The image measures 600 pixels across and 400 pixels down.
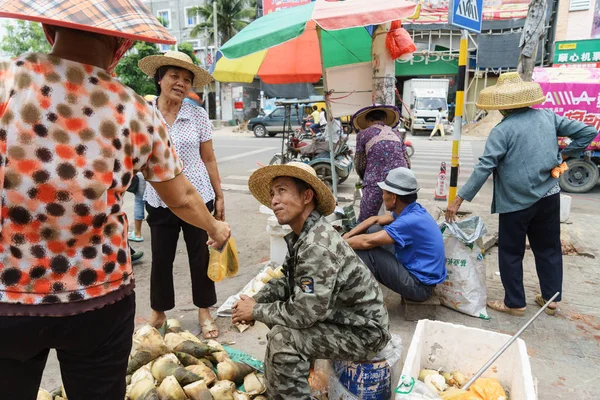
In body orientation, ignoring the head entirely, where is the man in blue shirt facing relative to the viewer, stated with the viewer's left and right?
facing away from the viewer and to the left of the viewer

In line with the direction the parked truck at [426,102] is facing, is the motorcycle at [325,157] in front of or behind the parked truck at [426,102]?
in front

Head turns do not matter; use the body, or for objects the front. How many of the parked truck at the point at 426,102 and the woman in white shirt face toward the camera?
2

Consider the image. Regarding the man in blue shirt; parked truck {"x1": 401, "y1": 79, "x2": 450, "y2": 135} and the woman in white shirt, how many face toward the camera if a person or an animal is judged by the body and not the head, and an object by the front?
2

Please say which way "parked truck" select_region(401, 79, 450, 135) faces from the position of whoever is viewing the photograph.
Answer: facing the viewer

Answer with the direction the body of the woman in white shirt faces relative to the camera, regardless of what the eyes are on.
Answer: toward the camera

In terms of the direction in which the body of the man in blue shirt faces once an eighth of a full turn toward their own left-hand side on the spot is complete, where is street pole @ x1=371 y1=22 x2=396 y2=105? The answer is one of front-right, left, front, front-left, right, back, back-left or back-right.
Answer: right

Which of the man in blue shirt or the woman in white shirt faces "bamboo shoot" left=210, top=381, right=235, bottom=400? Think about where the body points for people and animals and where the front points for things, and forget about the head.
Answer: the woman in white shirt

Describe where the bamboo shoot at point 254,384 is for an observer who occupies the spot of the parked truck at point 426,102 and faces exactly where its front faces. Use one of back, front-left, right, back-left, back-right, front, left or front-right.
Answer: front

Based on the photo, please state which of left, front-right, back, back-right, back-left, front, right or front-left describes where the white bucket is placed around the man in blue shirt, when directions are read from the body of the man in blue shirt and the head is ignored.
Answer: front

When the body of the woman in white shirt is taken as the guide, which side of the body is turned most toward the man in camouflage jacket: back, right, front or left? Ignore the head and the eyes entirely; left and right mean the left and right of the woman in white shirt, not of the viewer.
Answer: front

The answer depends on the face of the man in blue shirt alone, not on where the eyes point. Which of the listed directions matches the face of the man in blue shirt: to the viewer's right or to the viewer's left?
to the viewer's left
